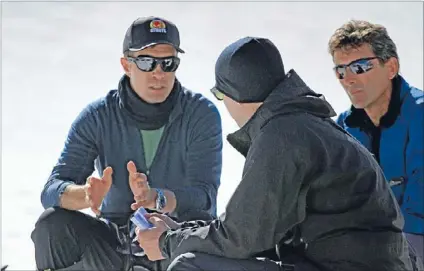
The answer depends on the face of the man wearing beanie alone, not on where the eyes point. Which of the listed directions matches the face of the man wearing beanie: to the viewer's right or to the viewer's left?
to the viewer's left

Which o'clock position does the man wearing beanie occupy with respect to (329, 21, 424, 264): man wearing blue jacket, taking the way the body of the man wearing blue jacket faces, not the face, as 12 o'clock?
The man wearing beanie is roughly at 11 o'clock from the man wearing blue jacket.

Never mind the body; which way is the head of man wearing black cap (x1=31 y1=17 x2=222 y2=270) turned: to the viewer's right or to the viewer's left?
to the viewer's right

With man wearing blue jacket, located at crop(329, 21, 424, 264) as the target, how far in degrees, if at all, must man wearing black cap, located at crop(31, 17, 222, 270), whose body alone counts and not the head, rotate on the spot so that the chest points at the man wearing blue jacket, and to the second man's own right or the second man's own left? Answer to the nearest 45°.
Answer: approximately 90° to the second man's own left

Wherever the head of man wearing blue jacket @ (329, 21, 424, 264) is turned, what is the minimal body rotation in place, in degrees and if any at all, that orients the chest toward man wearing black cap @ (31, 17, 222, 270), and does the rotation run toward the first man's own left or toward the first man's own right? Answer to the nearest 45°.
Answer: approximately 45° to the first man's own right

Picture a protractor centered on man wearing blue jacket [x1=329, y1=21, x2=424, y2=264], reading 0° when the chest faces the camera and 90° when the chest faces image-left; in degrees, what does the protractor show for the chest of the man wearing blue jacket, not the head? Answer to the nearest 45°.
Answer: approximately 45°
